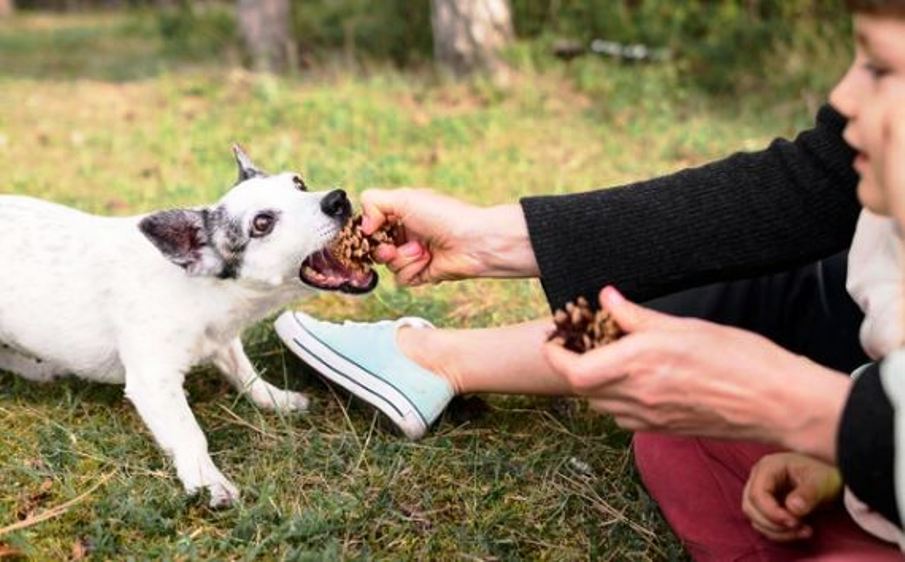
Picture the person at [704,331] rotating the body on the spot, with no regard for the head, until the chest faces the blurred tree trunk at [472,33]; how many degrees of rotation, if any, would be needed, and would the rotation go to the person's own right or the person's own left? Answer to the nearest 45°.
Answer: approximately 90° to the person's own right

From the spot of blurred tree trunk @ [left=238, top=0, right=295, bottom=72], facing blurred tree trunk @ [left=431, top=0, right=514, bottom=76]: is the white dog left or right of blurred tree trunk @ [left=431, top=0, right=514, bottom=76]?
right

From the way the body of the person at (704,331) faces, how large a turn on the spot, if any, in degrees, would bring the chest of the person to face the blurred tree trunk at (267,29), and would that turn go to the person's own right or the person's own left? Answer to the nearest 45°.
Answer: approximately 45° to the person's own right

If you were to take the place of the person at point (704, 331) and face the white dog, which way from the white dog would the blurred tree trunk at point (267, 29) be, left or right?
right

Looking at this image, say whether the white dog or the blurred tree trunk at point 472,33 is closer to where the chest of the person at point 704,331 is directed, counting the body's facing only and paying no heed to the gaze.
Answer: the white dog

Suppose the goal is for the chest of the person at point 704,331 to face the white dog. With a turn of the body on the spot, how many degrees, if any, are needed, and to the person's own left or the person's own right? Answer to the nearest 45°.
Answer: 0° — they already face it

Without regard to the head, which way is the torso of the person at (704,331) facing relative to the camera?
to the viewer's left
